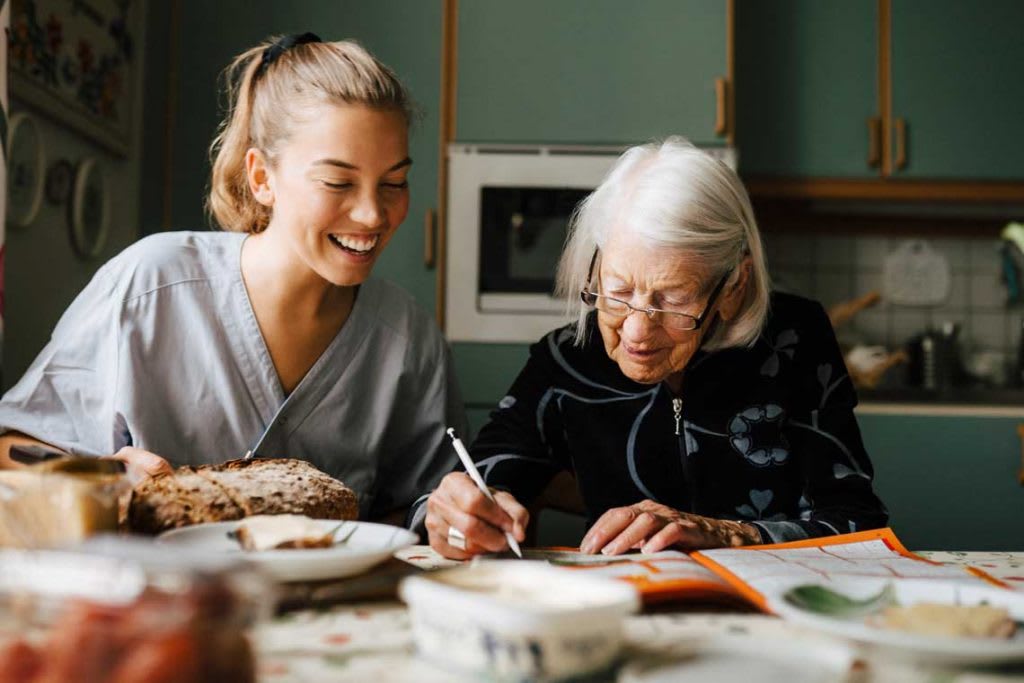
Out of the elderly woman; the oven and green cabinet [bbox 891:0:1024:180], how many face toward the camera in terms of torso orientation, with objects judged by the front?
3

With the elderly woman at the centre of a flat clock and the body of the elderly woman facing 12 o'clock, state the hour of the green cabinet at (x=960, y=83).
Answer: The green cabinet is roughly at 7 o'clock from the elderly woman.

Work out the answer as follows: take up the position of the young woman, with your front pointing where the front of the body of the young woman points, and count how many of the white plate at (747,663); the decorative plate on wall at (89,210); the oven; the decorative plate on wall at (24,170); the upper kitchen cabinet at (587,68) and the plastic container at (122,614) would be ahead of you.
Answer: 2

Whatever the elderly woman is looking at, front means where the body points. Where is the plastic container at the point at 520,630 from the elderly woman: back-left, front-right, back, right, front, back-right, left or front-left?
front

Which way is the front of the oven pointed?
toward the camera

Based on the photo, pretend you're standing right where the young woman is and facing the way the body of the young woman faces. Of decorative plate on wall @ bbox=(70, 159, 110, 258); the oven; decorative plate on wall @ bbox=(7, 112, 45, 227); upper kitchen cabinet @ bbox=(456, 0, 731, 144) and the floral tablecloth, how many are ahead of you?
1

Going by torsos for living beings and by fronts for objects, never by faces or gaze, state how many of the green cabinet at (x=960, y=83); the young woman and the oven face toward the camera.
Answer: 3

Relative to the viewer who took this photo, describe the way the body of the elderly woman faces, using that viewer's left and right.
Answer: facing the viewer

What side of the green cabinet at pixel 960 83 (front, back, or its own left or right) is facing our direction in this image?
front

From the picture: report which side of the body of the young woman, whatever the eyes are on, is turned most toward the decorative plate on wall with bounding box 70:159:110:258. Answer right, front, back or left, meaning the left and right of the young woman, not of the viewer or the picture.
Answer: back

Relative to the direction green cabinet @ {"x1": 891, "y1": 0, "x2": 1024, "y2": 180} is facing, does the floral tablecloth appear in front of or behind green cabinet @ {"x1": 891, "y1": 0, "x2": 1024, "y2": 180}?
in front

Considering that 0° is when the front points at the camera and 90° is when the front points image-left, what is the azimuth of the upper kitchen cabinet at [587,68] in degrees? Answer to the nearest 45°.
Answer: approximately 0°

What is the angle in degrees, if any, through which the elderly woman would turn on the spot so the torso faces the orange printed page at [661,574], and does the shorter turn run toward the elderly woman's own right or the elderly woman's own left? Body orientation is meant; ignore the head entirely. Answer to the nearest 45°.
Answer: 0° — they already face it

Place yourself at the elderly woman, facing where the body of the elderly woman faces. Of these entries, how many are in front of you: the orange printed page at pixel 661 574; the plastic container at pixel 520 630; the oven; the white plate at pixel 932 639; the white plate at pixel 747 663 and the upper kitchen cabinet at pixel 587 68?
4

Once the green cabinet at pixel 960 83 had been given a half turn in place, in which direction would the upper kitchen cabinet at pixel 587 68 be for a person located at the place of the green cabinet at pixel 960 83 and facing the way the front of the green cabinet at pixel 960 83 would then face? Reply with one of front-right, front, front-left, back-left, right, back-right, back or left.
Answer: back-left

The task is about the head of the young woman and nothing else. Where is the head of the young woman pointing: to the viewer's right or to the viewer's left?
to the viewer's right

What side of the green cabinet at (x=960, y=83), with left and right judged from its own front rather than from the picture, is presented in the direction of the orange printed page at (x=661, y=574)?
front
